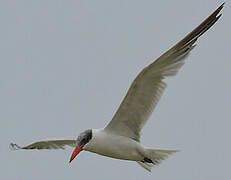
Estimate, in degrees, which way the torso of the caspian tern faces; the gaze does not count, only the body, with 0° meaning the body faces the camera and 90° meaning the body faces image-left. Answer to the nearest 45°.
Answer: approximately 45°
